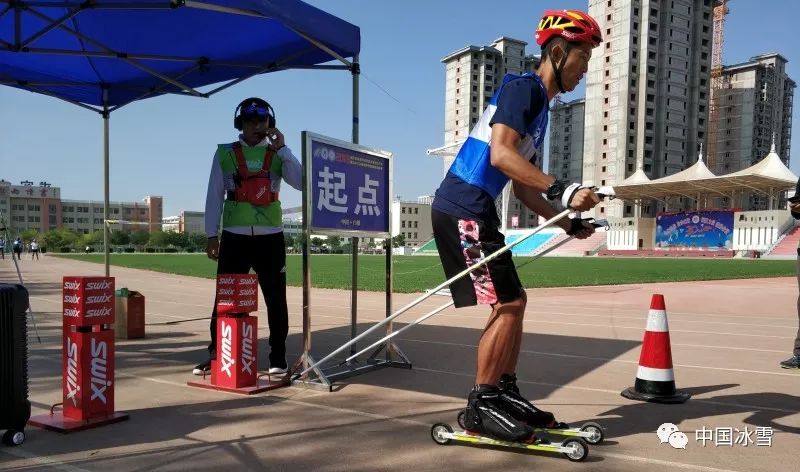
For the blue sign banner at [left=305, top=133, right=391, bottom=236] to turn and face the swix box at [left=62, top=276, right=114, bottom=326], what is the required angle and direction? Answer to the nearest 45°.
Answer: approximately 90° to its right

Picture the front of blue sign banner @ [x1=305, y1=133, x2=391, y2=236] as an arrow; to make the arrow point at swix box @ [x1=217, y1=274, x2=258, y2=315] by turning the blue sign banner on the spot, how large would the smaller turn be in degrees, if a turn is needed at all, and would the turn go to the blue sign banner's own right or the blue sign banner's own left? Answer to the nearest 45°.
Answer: approximately 90° to the blue sign banner's own right

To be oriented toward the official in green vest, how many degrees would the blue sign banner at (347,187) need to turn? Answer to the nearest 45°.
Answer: approximately 135° to its right

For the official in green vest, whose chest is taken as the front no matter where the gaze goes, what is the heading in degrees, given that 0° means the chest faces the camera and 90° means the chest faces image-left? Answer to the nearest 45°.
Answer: approximately 0°

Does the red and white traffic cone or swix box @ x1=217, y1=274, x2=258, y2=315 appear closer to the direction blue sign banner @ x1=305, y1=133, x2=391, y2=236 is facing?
the red and white traffic cone

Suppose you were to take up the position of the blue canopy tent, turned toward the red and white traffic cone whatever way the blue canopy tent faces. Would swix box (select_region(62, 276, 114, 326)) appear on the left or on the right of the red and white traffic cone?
right
